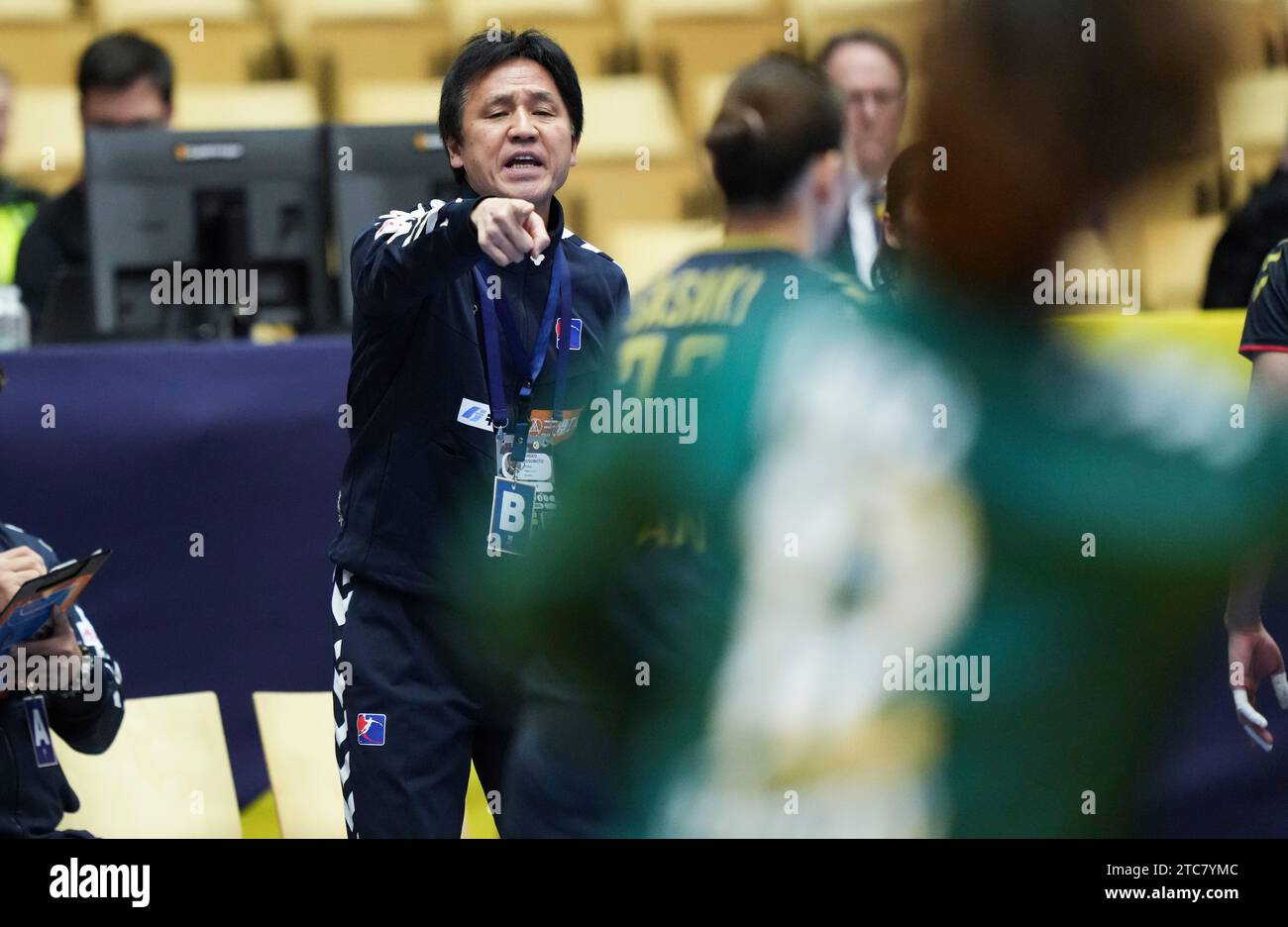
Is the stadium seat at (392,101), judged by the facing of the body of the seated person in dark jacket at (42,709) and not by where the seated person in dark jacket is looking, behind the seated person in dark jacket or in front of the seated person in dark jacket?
behind

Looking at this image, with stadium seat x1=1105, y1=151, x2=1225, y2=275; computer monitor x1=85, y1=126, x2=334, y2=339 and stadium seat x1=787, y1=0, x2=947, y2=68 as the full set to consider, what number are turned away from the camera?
1

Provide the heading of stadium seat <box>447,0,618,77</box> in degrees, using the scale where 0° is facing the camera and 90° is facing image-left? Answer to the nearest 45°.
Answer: approximately 0°

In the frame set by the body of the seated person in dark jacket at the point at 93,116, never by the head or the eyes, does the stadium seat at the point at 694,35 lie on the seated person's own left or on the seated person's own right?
on the seated person's own left

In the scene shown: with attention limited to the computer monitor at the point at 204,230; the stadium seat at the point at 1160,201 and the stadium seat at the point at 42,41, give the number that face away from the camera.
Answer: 1

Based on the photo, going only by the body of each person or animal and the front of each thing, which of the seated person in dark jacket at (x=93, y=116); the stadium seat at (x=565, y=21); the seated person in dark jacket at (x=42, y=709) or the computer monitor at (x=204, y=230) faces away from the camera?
the computer monitor

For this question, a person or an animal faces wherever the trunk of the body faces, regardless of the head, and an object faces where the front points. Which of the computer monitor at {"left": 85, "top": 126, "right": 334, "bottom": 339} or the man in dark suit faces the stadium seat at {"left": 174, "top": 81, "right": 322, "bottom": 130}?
the computer monitor

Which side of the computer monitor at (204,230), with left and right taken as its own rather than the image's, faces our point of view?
back

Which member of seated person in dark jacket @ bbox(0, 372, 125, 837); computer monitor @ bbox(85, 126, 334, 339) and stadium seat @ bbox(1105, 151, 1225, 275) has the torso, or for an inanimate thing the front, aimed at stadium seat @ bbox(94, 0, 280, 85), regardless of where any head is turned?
the computer monitor

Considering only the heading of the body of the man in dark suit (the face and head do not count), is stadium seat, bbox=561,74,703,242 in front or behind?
behind
